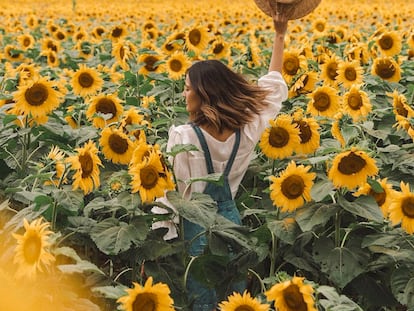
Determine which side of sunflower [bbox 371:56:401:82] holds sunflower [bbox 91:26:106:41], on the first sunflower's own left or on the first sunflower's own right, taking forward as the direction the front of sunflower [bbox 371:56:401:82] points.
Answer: on the first sunflower's own right

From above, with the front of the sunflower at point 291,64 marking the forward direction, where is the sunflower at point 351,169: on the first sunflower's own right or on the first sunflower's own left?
on the first sunflower's own left

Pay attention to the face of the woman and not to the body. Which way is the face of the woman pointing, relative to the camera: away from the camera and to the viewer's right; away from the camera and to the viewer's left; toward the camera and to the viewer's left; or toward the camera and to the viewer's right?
away from the camera and to the viewer's left

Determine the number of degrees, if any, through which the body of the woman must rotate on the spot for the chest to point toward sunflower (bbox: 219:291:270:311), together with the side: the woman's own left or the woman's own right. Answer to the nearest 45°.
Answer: approximately 180°

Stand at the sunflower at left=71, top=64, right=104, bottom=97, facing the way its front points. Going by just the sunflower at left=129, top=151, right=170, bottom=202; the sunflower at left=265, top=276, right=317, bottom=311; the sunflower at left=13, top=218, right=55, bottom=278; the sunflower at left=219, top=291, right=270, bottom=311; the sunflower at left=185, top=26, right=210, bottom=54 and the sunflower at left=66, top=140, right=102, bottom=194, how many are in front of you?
5

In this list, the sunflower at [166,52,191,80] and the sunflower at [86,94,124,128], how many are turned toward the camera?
2

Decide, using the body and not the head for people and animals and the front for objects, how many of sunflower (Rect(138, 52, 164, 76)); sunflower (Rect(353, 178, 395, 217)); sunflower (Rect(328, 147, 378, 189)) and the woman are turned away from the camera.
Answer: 1

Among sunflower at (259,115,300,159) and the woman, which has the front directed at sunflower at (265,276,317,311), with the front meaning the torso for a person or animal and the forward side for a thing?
sunflower at (259,115,300,159)

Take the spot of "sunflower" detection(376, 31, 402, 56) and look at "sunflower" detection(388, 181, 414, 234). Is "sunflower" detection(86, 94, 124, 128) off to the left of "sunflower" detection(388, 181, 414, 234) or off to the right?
right

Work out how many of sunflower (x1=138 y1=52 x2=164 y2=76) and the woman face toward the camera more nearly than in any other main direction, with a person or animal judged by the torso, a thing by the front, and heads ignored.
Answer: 1

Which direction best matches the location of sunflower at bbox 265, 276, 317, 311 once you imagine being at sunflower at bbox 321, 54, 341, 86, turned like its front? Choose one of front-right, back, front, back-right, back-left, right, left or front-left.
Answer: front-right

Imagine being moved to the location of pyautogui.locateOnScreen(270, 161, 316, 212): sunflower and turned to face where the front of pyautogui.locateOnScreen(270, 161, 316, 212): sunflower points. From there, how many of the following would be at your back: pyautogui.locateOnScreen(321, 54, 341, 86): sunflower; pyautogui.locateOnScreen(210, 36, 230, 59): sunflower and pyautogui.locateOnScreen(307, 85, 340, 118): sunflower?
3
